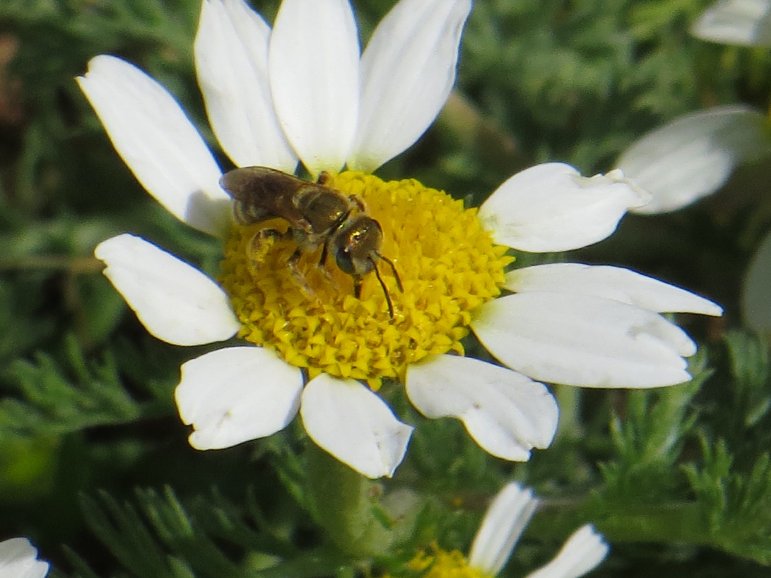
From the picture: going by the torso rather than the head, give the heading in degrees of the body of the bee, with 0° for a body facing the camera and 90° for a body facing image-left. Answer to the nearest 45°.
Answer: approximately 315°
